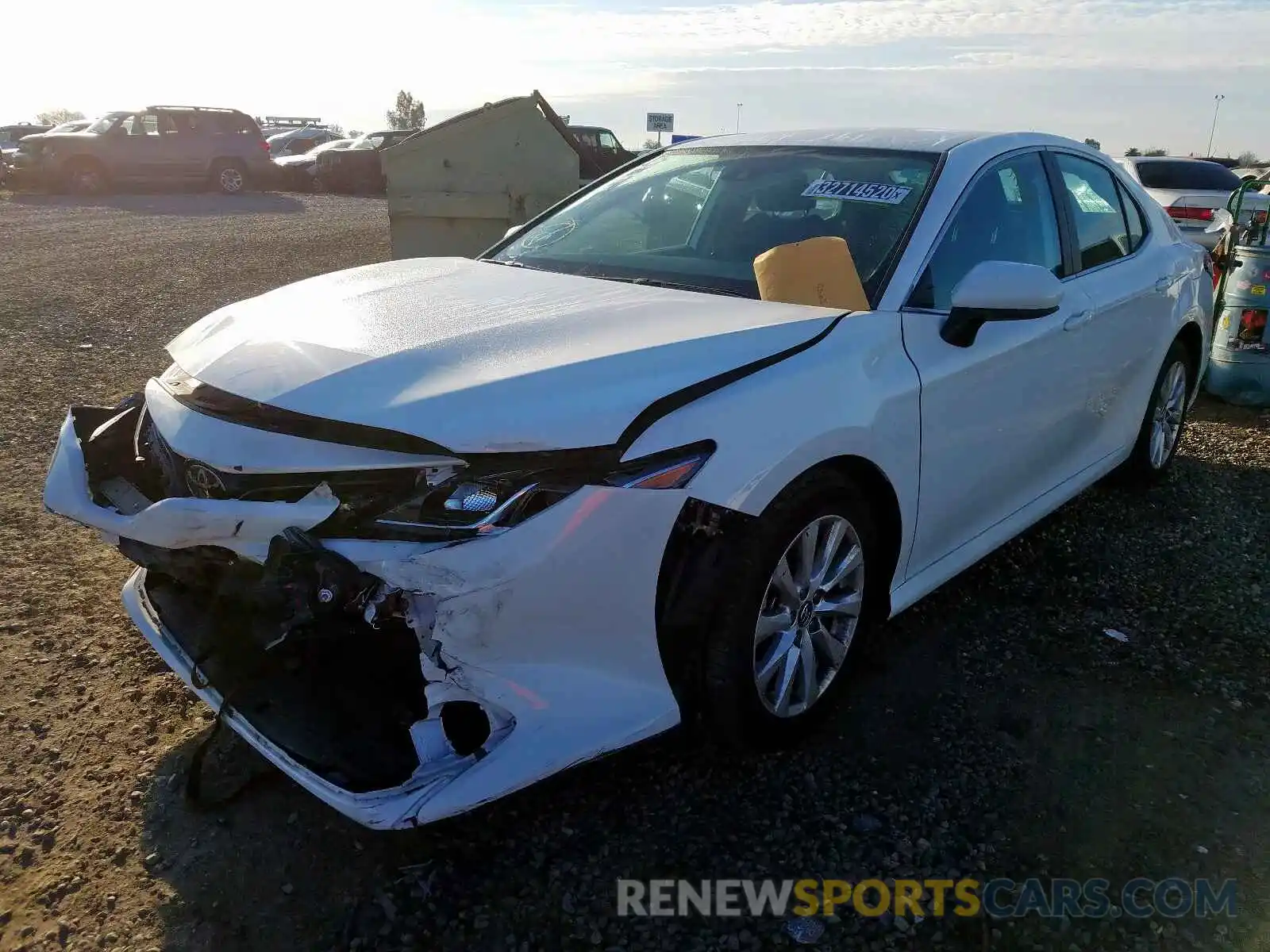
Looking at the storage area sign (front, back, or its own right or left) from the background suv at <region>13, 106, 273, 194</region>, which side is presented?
right

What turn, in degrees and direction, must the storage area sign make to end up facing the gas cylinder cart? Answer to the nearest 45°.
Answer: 0° — it already faces it

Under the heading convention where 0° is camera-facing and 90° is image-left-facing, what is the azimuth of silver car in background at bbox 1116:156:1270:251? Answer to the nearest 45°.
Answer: approximately 180°

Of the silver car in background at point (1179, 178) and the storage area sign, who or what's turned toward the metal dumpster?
the storage area sign

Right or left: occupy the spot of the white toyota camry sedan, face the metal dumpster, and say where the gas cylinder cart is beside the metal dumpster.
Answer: right

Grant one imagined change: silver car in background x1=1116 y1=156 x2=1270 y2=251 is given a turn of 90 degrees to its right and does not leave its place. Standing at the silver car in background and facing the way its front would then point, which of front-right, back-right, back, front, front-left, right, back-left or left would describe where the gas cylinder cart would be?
right

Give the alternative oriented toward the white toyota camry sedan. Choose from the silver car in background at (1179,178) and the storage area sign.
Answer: the storage area sign

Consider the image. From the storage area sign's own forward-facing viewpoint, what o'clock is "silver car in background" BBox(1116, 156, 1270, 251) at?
The silver car in background is roughly at 11 o'clock from the storage area sign.

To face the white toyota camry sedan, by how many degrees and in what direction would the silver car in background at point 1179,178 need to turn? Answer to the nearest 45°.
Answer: approximately 180°

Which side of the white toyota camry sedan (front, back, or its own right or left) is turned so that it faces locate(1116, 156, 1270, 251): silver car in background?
back
